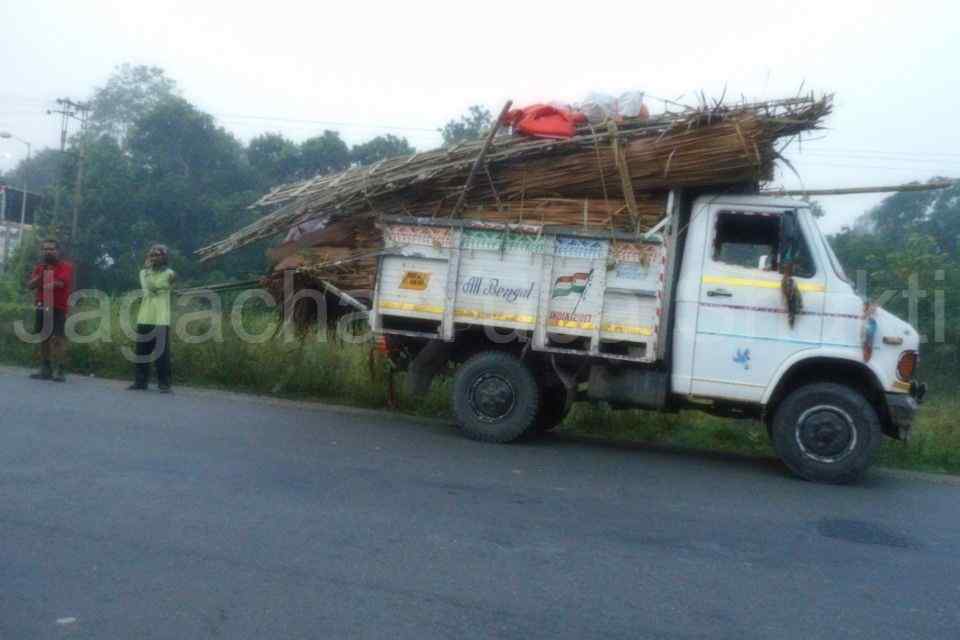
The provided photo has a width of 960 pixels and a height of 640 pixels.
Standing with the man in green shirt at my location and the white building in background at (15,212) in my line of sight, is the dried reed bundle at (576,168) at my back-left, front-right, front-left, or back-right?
back-right

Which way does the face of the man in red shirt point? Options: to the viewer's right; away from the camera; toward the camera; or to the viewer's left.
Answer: toward the camera

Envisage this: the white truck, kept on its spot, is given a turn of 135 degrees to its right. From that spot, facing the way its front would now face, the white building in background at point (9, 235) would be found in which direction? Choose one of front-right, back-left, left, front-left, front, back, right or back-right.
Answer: right

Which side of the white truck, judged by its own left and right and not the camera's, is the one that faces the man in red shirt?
back

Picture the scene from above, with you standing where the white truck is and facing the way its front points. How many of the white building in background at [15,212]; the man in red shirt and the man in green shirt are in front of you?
0

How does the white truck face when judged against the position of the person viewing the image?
facing to the right of the viewer

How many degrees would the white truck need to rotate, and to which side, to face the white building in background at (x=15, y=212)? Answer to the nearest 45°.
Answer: approximately 135° to its left
